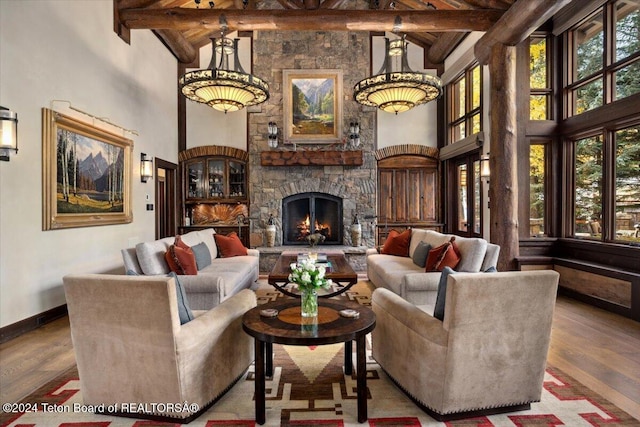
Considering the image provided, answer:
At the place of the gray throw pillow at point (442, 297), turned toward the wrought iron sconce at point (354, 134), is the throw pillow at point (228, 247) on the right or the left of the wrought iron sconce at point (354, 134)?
left

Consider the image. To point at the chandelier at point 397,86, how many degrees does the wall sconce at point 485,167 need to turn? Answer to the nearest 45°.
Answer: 0° — it already faces it

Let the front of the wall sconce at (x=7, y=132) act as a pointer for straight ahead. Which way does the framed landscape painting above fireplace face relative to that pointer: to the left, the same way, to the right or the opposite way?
to the right

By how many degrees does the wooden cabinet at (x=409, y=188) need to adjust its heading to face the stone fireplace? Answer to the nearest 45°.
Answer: approximately 90° to its right

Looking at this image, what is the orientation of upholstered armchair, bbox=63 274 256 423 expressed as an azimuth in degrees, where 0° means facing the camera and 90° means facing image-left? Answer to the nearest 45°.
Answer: approximately 225°

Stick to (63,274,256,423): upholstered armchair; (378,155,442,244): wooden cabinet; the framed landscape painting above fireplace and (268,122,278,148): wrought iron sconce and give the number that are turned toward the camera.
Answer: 3

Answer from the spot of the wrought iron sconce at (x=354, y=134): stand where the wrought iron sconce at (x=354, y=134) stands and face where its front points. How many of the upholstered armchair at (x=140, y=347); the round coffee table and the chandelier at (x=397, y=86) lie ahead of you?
3

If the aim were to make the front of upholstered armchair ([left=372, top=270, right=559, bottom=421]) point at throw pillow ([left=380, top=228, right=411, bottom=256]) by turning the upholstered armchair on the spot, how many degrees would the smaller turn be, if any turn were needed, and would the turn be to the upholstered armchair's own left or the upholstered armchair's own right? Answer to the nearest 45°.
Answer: approximately 45° to the upholstered armchair's own right

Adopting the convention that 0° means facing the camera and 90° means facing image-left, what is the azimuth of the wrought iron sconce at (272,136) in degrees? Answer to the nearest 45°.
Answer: approximately 0°

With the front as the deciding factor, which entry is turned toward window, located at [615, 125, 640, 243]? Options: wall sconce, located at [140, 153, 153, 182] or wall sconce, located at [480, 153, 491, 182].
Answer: wall sconce, located at [140, 153, 153, 182]

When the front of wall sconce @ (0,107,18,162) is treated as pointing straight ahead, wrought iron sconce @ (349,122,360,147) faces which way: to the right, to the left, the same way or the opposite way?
to the right

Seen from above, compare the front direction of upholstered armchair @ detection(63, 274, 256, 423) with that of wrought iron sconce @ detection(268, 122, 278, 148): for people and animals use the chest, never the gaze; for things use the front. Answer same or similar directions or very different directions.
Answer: very different directions

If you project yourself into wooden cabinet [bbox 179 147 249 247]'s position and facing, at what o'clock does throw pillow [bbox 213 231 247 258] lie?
The throw pillow is roughly at 12 o'clock from the wooden cabinet.

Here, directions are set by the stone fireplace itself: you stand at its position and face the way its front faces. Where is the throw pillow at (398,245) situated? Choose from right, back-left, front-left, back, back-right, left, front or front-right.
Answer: front-left

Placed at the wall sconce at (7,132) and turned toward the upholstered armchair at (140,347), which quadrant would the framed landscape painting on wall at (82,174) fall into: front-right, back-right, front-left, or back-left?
back-left

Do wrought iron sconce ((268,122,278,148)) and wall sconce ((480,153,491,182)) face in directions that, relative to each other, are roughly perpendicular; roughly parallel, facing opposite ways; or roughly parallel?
roughly perpendicular

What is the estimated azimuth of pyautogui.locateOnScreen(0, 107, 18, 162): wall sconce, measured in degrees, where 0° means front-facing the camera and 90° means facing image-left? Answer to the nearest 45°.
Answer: approximately 315°

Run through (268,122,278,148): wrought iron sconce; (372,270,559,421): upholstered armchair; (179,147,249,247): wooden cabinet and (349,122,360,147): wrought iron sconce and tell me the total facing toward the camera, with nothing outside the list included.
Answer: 3

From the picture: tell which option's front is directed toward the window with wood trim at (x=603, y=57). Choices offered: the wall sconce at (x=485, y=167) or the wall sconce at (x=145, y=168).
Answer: the wall sconce at (x=145, y=168)

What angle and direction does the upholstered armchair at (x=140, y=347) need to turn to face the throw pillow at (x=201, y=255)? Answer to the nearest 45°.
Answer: approximately 45° to its left
